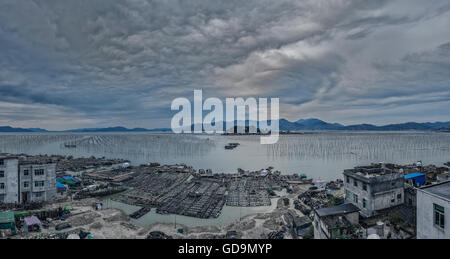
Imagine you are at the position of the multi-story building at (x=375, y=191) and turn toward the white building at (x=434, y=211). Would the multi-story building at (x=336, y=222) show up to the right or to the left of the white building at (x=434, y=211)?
right

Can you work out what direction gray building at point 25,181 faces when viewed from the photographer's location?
facing the viewer and to the right of the viewer

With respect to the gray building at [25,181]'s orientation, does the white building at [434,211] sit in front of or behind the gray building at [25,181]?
in front

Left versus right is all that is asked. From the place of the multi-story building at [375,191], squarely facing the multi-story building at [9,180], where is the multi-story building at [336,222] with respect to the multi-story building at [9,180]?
left

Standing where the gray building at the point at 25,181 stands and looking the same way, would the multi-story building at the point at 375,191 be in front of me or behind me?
in front

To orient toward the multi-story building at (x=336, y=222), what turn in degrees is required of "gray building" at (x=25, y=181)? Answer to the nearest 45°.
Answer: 0° — it already faces it
